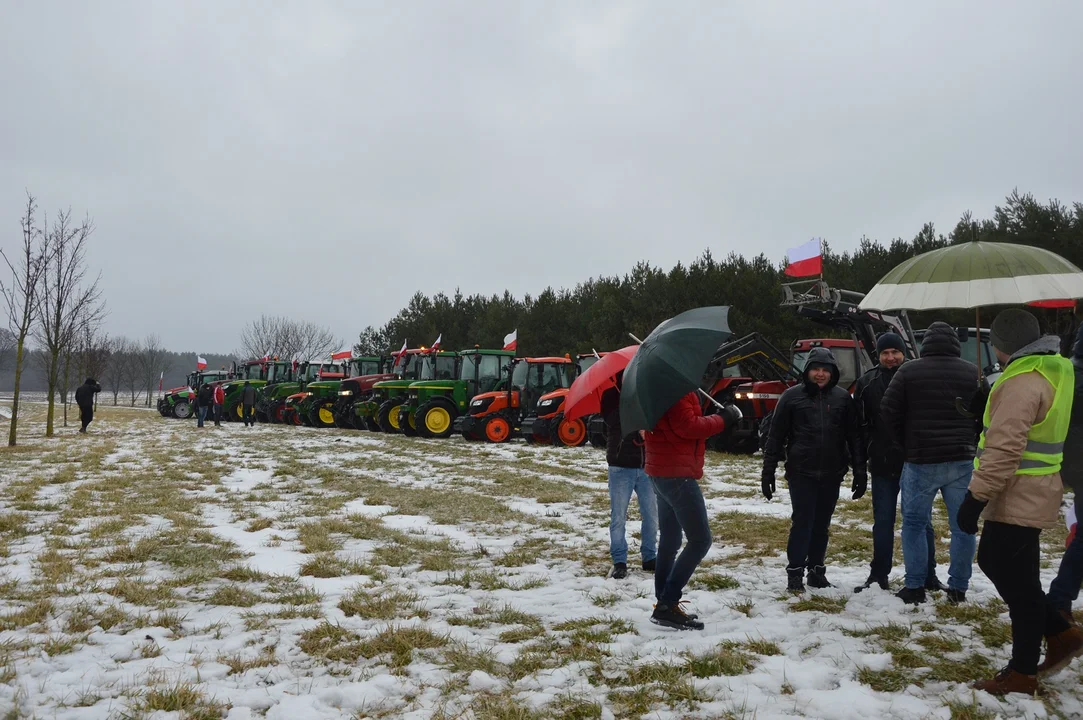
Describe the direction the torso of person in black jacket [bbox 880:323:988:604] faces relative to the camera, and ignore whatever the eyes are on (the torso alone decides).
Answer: away from the camera

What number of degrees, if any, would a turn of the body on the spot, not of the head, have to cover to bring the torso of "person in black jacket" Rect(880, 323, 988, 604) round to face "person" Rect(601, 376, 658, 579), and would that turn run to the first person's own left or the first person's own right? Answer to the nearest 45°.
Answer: approximately 90° to the first person's own left

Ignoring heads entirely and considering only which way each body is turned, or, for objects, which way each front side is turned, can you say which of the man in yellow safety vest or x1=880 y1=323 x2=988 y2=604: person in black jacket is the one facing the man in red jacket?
the man in yellow safety vest

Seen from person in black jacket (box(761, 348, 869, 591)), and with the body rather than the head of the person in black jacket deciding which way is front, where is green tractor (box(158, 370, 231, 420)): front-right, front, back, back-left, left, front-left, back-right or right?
back-right

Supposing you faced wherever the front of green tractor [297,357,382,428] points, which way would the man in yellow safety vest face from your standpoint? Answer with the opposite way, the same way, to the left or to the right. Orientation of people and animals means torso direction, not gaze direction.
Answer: to the right

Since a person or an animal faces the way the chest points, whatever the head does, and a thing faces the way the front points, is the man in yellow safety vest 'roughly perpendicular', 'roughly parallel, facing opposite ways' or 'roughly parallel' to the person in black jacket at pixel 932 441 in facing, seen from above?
roughly perpendicular

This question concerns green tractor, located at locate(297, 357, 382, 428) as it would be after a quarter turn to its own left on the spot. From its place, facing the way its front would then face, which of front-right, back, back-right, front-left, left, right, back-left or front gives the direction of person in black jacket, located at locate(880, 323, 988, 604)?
front-right

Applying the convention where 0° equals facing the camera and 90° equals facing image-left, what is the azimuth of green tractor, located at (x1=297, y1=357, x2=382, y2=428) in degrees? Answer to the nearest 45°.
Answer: approximately 45°

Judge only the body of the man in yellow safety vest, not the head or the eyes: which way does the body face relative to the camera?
to the viewer's left
